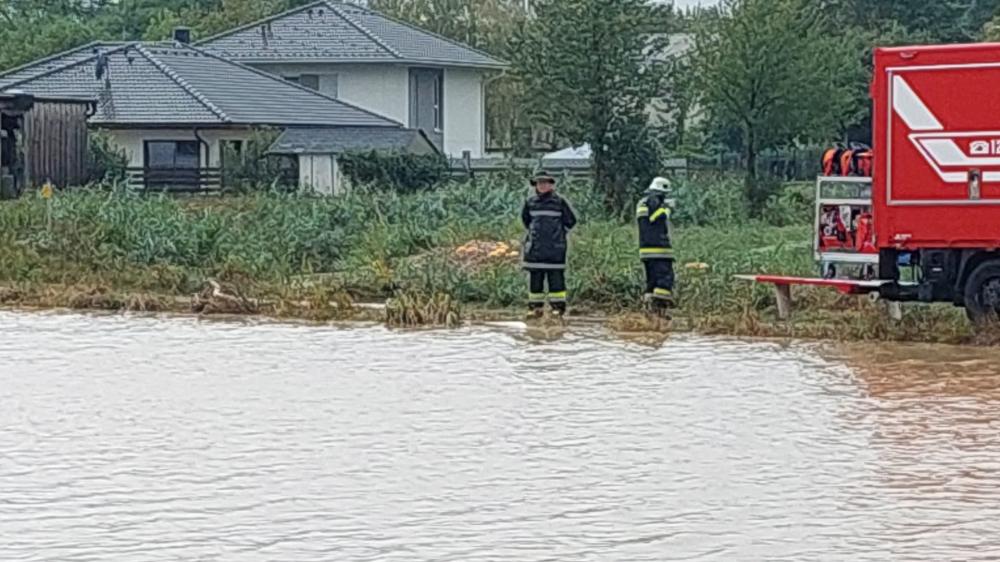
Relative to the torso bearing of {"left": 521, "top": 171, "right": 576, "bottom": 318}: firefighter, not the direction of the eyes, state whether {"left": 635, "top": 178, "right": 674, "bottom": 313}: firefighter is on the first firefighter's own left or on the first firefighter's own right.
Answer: on the first firefighter's own left

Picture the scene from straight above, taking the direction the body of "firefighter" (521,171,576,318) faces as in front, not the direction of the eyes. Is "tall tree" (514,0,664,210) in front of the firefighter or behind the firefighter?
behind

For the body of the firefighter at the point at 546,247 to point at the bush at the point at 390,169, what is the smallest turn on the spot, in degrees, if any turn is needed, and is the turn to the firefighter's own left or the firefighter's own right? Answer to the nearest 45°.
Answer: approximately 180°

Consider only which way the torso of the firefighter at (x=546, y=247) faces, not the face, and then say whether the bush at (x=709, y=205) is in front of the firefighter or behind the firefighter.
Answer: behind

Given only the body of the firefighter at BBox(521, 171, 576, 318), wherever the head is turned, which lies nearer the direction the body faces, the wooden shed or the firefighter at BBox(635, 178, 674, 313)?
the firefighter

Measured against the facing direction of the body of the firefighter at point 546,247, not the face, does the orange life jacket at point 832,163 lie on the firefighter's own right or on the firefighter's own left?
on the firefighter's own left

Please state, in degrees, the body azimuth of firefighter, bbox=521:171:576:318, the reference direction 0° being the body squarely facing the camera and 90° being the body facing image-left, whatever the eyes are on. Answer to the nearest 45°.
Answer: approximately 0°

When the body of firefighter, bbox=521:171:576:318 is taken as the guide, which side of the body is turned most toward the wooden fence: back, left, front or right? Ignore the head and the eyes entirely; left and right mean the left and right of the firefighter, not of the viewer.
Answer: back

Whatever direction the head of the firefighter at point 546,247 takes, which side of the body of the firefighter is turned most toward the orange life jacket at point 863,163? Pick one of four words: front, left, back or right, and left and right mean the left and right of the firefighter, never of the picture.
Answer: left

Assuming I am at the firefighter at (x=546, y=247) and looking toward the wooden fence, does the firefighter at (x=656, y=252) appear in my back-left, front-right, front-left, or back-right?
back-right
